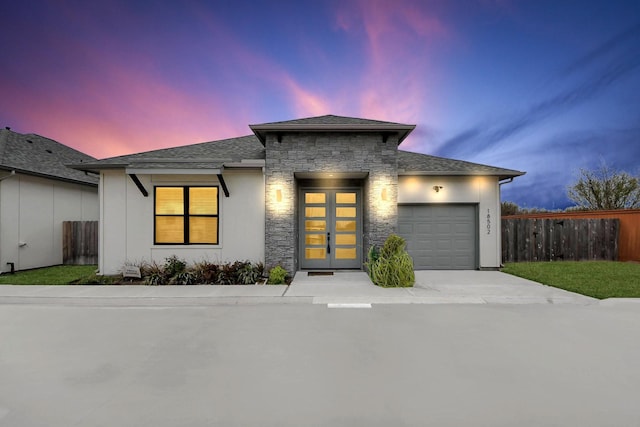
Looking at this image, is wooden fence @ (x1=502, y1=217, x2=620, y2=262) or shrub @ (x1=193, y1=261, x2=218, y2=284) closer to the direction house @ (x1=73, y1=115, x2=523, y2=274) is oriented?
the shrub

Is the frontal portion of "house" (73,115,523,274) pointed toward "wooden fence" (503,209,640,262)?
no

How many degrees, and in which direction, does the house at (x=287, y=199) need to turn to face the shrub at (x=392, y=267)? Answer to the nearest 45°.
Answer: approximately 45° to its left

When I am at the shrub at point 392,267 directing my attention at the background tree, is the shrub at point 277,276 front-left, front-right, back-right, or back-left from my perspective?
back-left

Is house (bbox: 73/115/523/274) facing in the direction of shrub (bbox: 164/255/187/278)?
no

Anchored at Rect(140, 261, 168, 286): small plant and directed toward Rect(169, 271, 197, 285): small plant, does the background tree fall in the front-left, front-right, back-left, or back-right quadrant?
front-left

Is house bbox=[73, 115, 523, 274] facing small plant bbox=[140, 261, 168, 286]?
no

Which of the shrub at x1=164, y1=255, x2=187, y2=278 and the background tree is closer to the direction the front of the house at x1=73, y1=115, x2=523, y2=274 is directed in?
the shrub

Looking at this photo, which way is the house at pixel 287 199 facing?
toward the camera

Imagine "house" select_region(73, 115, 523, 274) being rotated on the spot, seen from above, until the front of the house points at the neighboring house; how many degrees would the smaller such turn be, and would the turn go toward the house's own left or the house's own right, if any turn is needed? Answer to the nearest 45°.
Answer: approximately 90° to the house's own right

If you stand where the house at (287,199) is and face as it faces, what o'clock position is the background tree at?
The background tree is roughly at 8 o'clock from the house.

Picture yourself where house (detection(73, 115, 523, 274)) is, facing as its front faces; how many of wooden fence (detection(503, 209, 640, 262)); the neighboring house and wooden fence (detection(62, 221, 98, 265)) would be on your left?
1

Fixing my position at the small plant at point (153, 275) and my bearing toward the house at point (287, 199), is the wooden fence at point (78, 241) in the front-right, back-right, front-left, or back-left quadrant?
back-left

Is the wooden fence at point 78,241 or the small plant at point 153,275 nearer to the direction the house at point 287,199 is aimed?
the small plant

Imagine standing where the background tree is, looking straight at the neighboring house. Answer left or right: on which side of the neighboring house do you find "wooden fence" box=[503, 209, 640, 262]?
left
